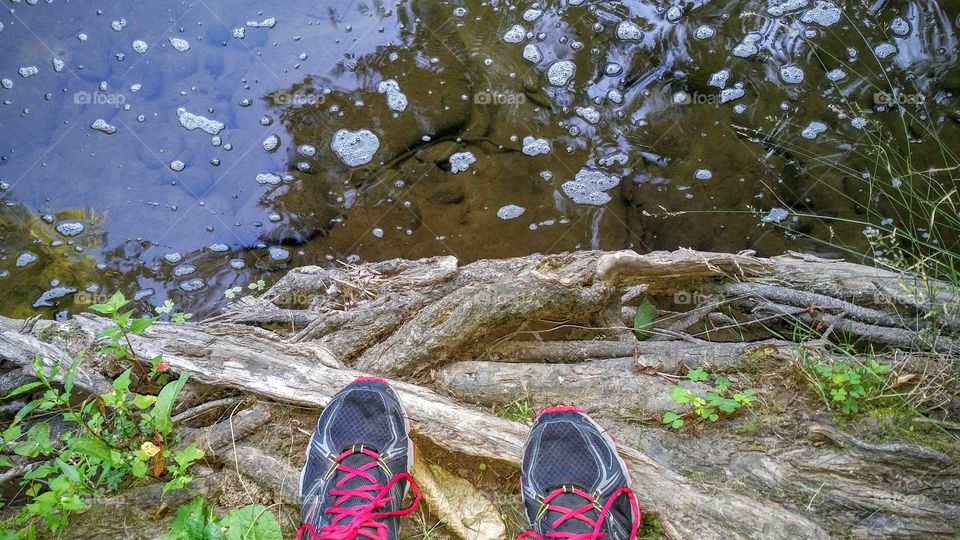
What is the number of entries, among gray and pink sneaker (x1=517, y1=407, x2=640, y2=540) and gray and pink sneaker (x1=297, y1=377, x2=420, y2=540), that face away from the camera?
2

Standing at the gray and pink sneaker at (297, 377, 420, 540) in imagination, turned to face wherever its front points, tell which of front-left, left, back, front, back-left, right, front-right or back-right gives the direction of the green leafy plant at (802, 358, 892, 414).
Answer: right

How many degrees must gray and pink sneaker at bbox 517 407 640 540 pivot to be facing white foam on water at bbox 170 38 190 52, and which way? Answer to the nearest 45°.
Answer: approximately 45° to its left

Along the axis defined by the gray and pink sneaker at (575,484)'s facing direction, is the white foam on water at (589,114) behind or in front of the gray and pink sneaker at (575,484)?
in front

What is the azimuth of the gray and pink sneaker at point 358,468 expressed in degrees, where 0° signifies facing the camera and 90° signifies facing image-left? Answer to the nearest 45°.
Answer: approximately 180°

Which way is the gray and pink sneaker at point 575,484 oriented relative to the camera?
away from the camera

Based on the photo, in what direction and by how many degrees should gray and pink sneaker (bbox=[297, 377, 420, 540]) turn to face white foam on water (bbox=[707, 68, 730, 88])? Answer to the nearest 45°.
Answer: approximately 45° to its right
